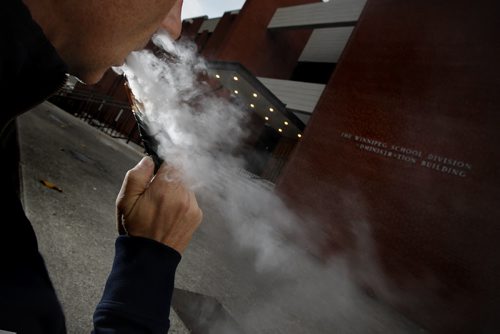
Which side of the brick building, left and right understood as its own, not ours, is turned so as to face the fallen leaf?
front

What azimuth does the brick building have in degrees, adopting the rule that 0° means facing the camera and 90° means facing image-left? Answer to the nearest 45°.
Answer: approximately 45°

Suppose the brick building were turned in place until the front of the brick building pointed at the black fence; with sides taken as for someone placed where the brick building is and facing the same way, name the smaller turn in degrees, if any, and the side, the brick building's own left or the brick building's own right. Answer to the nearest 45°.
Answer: approximately 90° to the brick building's own right

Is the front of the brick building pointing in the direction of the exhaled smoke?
yes

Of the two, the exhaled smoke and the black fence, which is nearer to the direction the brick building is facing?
the exhaled smoke

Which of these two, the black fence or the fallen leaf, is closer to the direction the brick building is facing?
the fallen leaf
